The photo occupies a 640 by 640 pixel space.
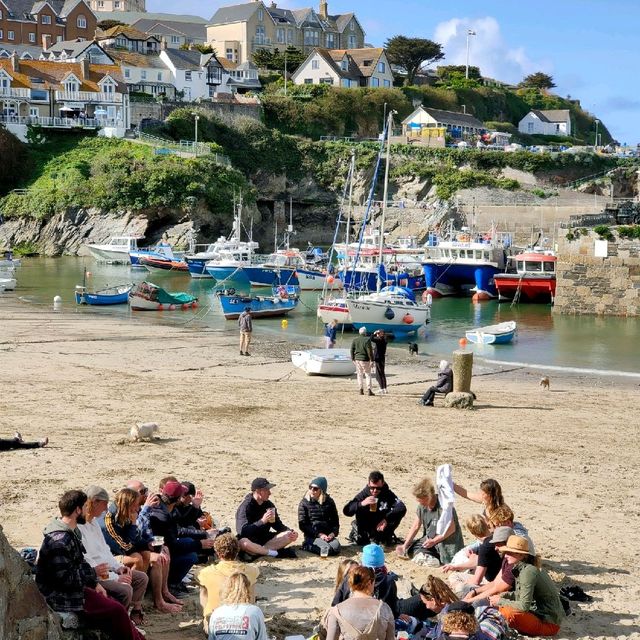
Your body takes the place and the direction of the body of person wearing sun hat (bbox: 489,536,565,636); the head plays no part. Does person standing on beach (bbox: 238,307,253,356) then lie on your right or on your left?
on your right

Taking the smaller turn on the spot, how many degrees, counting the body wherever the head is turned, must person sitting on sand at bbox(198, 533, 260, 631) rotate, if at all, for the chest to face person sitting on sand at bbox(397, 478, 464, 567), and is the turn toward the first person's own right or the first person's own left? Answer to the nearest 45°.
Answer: approximately 45° to the first person's own right

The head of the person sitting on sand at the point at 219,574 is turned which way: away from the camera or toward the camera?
away from the camera

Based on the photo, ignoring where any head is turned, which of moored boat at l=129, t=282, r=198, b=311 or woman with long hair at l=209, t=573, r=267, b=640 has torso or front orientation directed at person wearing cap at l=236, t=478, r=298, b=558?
the woman with long hair

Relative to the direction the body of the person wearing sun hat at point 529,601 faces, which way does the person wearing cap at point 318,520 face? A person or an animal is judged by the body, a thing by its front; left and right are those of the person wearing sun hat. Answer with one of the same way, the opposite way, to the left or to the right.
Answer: to the left

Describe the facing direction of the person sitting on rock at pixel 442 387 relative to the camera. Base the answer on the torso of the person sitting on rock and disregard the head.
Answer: to the viewer's left

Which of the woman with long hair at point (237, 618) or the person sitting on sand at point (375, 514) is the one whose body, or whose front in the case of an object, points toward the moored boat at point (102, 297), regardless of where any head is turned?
the woman with long hair

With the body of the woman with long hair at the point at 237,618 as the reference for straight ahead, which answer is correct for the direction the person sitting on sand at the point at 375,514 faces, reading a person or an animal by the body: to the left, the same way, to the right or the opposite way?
the opposite way

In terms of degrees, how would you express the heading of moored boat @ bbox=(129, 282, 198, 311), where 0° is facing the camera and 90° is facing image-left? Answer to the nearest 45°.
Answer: approximately 90°

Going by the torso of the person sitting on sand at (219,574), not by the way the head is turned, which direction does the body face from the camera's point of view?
away from the camera

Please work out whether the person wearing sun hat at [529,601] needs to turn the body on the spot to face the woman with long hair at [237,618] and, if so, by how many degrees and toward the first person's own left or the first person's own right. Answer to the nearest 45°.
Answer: approximately 45° to the first person's own left

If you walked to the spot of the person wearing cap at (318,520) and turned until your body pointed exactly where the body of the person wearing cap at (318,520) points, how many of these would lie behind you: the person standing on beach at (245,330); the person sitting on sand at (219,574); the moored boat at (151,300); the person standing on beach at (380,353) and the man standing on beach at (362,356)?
4

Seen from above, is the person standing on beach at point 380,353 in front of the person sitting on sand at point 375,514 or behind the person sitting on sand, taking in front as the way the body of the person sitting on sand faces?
behind

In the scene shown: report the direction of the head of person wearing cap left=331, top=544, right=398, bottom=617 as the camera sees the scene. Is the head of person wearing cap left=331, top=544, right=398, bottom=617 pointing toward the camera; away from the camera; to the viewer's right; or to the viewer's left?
away from the camera
